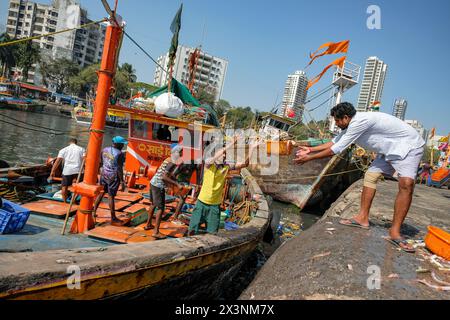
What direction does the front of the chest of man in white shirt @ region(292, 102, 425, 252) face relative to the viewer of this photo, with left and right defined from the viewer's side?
facing to the left of the viewer

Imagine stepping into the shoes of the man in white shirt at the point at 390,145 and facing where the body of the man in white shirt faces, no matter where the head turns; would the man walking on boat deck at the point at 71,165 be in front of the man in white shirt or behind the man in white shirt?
in front

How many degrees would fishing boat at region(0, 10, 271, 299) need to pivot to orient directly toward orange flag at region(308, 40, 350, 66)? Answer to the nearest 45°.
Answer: approximately 180°

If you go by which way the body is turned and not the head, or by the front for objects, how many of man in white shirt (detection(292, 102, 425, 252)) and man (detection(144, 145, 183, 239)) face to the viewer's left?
1

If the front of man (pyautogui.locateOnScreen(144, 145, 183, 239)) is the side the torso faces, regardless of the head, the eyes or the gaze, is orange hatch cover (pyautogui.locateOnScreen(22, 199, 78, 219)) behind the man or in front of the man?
behind

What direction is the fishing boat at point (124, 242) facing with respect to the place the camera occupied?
facing the viewer and to the left of the viewer

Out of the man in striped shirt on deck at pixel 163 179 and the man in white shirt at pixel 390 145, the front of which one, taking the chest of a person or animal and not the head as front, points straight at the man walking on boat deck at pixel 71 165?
the man in white shirt

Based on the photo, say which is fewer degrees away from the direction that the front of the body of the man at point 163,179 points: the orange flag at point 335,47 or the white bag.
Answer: the orange flag

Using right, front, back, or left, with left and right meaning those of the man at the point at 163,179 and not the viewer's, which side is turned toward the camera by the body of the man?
right

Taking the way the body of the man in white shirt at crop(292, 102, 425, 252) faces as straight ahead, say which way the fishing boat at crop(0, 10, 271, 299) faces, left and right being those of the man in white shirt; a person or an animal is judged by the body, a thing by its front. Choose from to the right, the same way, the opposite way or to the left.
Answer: to the left
